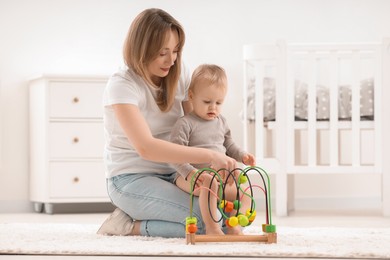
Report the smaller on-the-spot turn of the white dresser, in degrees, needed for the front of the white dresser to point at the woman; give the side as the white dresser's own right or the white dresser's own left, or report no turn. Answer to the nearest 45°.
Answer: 0° — it already faces them

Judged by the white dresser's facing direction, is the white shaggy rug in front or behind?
in front

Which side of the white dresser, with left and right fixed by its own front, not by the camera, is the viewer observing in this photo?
front

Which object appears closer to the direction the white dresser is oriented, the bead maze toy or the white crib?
the bead maze toy

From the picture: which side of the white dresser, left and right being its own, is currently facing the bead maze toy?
front

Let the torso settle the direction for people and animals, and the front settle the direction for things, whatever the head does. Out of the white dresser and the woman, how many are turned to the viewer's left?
0

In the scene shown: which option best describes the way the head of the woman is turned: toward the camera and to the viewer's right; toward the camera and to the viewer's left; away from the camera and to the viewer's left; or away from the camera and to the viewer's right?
toward the camera and to the viewer's right

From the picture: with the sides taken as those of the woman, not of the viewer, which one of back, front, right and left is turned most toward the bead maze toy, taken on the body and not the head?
front

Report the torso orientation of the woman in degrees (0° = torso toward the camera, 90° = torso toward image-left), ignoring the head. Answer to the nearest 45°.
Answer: approximately 315°
